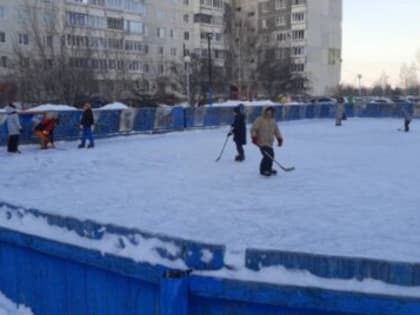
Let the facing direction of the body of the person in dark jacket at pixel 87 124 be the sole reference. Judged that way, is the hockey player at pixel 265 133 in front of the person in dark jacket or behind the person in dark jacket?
in front

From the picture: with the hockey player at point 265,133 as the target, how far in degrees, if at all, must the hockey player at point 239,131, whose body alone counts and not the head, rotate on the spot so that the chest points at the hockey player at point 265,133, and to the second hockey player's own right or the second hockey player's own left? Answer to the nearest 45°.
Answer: approximately 90° to the second hockey player's own left

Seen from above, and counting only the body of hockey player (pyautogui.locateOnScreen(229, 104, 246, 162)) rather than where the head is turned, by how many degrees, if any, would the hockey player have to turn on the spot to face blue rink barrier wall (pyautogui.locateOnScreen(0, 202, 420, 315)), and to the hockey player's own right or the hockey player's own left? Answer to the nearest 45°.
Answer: approximately 90° to the hockey player's own left

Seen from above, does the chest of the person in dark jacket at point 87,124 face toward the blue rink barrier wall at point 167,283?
yes

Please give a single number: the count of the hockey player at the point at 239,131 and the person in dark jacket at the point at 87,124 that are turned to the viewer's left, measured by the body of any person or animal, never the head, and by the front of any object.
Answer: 1

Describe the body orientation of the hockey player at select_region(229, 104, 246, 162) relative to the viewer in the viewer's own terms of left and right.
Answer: facing to the left of the viewer

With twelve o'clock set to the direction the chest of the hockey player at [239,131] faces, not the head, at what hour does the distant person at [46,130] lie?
The distant person is roughly at 1 o'clock from the hockey player.

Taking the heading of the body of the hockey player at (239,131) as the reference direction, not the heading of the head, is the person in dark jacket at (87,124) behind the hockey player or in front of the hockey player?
in front

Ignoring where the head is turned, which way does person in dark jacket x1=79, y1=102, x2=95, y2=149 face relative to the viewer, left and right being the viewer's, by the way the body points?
facing the viewer

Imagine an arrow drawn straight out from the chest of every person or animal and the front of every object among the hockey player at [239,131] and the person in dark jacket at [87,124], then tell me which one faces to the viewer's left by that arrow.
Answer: the hockey player
